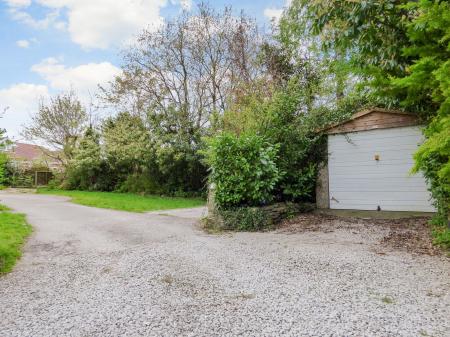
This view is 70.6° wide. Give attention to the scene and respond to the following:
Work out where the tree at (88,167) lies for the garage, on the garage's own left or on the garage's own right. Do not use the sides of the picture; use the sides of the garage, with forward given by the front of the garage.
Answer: on the garage's own right

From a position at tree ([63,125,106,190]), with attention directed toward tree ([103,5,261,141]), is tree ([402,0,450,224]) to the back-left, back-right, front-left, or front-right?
front-right

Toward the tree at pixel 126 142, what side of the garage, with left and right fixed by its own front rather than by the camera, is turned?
right

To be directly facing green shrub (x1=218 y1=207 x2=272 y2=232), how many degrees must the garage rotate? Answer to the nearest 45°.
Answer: approximately 45° to its right

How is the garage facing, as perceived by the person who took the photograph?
facing the viewer

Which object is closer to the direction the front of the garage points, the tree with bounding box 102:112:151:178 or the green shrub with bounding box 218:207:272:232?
the green shrub

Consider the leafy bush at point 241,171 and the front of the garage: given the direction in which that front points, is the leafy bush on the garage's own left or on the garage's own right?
on the garage's own right

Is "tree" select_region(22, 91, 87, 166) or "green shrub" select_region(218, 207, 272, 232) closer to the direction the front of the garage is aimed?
the green shrub

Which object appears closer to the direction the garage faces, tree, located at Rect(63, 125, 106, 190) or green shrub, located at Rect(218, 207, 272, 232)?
the green shrub
